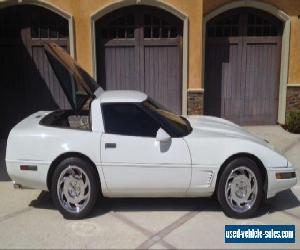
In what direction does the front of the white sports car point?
to the viewer's right

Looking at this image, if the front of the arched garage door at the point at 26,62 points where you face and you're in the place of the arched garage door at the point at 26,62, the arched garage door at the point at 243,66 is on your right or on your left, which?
on your left

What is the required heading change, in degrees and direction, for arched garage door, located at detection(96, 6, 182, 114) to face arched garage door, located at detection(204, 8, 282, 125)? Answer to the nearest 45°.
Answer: approximately 90° to its left

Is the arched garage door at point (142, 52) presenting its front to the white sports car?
yes

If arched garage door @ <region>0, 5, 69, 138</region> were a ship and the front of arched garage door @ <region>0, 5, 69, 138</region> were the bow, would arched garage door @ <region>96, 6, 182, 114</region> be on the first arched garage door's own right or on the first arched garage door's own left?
on the first arched garage door's own left

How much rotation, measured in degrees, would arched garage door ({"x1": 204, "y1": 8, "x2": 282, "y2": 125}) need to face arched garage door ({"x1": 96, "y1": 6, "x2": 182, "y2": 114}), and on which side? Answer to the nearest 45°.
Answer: approximately 90° to its right

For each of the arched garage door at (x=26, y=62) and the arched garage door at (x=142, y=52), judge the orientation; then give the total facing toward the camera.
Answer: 2

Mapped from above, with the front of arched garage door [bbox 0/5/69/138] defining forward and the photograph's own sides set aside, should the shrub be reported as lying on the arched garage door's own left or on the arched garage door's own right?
on the arched garage door's own left

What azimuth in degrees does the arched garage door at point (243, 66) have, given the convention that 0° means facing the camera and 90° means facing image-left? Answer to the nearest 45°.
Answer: approximately 0°

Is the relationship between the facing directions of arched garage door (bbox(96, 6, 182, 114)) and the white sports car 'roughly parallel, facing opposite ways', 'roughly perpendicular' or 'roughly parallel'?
roughly perpendicular

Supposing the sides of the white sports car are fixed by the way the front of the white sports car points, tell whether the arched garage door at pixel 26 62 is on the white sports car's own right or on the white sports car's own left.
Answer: on the white sports car's own left

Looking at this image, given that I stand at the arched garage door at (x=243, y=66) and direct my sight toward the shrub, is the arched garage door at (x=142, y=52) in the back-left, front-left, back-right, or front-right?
back-right

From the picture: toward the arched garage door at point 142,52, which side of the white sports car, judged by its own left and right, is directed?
left

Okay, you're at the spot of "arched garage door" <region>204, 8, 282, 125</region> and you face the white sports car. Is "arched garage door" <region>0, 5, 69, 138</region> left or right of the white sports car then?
right
